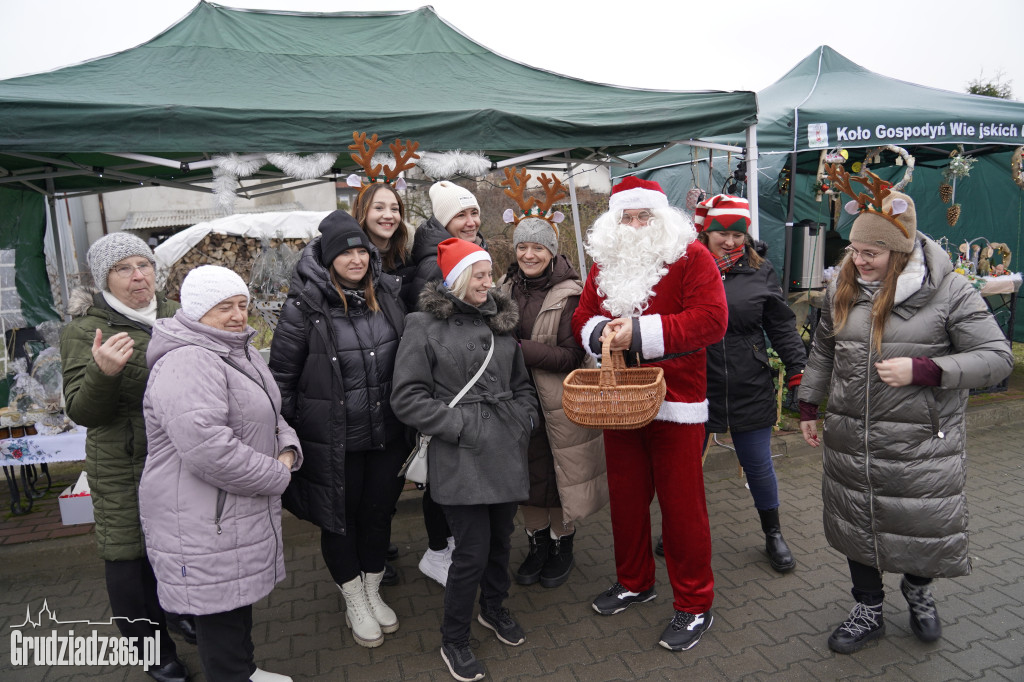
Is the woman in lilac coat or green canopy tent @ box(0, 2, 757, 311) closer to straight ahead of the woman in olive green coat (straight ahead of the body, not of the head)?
the woman in lilac coat

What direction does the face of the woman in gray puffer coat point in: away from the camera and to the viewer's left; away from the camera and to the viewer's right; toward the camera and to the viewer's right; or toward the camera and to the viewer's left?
toward the camera and to the viewer's left

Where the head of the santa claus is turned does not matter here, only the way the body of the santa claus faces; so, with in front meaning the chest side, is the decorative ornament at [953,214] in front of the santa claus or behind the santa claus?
behind

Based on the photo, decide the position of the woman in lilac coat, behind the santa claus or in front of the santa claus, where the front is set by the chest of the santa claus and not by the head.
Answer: in front

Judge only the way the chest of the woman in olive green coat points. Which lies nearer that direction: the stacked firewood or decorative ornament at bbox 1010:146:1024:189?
the decorative ornament

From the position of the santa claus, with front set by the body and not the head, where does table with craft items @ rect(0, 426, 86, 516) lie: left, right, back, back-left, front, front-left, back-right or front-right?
front-right

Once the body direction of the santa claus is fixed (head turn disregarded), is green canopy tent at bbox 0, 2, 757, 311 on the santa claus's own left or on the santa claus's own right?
on the santa claus's own right

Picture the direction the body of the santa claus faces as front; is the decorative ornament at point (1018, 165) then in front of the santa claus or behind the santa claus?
behind

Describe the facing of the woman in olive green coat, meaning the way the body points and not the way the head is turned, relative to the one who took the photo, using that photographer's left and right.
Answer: facing the viewer and to the right of the viewer

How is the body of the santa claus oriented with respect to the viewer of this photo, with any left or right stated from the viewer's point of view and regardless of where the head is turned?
facing the viewer and to the left of the viewer

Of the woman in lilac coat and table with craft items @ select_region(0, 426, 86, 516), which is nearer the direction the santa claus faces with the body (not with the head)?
the woman in lilac coat

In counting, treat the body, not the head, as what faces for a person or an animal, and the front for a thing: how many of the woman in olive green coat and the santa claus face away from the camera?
0

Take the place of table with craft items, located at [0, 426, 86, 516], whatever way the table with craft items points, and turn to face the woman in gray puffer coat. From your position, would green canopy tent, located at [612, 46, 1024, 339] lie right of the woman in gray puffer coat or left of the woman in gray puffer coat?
left

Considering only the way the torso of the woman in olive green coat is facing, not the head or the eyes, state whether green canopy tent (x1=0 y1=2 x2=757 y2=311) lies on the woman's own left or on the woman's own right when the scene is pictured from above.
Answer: on the woman's own left

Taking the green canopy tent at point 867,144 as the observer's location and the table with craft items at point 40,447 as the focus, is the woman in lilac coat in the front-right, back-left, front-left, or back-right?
front-left

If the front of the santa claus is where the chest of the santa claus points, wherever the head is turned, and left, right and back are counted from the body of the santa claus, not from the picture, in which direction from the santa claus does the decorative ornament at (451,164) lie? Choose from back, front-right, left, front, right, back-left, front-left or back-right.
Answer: right
